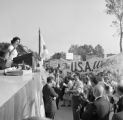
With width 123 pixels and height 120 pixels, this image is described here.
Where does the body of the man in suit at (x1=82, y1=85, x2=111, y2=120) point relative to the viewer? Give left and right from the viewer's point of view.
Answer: facing away from the viewer and to the left of the viewer

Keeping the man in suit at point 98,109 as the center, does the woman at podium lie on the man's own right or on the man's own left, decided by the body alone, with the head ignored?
on the man's own left

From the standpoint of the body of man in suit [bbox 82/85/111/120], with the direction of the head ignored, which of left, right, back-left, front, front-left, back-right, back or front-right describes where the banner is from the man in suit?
front-right

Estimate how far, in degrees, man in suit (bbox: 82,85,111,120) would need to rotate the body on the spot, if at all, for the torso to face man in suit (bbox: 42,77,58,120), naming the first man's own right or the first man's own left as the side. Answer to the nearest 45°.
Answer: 0° — they already face them

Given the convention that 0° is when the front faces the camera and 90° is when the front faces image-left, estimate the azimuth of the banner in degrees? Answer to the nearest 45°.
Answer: approximately 0°

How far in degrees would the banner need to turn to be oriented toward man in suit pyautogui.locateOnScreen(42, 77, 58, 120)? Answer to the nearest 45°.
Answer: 0° — it already faces them

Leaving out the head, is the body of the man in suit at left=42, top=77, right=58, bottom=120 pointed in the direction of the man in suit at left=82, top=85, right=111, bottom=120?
no

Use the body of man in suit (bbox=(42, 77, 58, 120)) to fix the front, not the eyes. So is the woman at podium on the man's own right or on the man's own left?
on the man's own left

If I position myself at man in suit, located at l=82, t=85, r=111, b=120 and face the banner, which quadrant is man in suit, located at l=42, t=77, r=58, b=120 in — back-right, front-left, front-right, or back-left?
front-left

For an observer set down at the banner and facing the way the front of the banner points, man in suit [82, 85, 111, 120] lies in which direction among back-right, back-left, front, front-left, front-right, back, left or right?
front

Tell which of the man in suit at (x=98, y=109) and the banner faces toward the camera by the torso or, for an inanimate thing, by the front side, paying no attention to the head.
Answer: the banner
